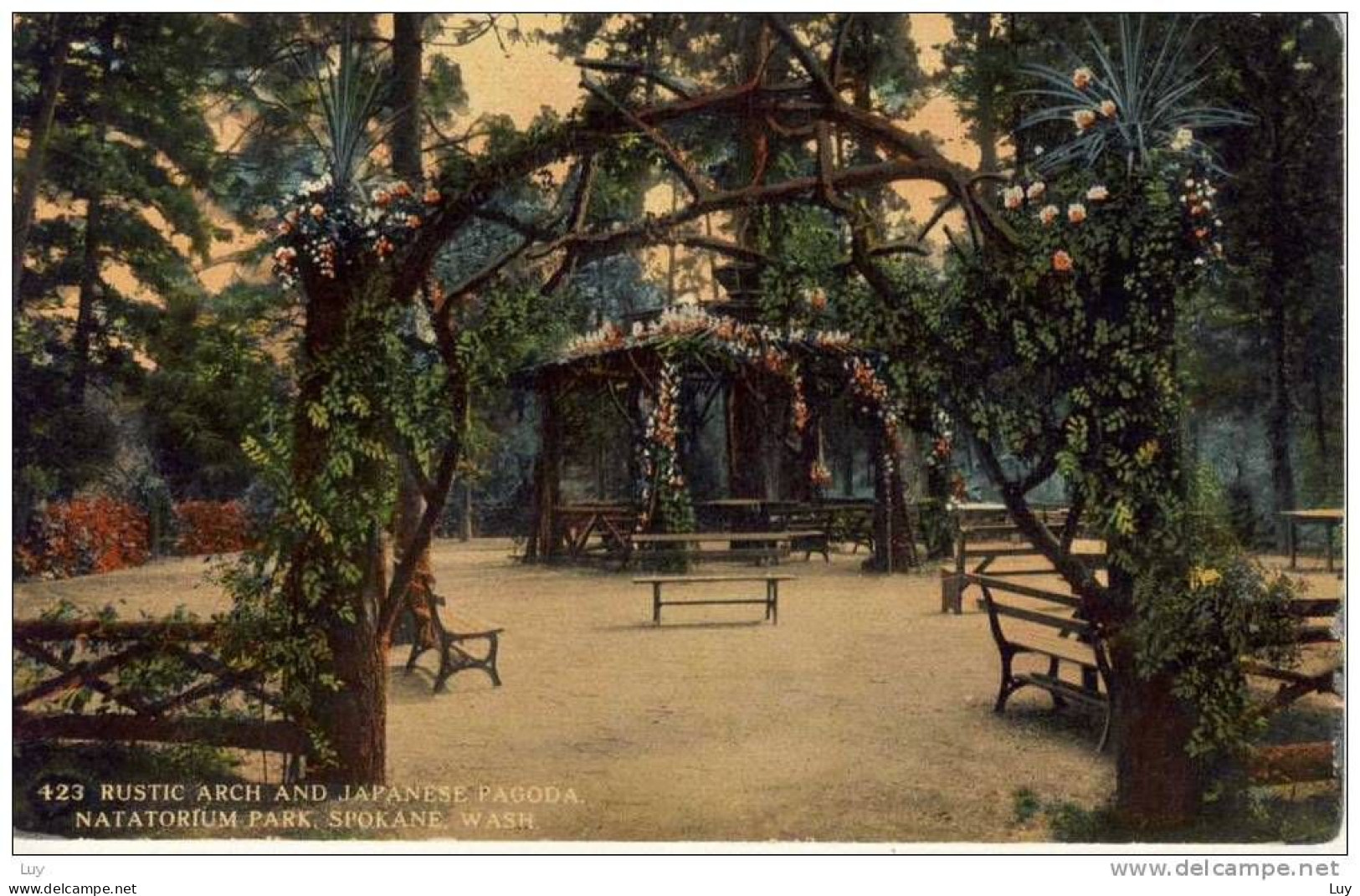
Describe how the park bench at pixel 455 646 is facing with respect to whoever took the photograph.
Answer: facing away from the viewer and to the right of the viewer

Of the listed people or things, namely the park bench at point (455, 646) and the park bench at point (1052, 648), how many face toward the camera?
0
